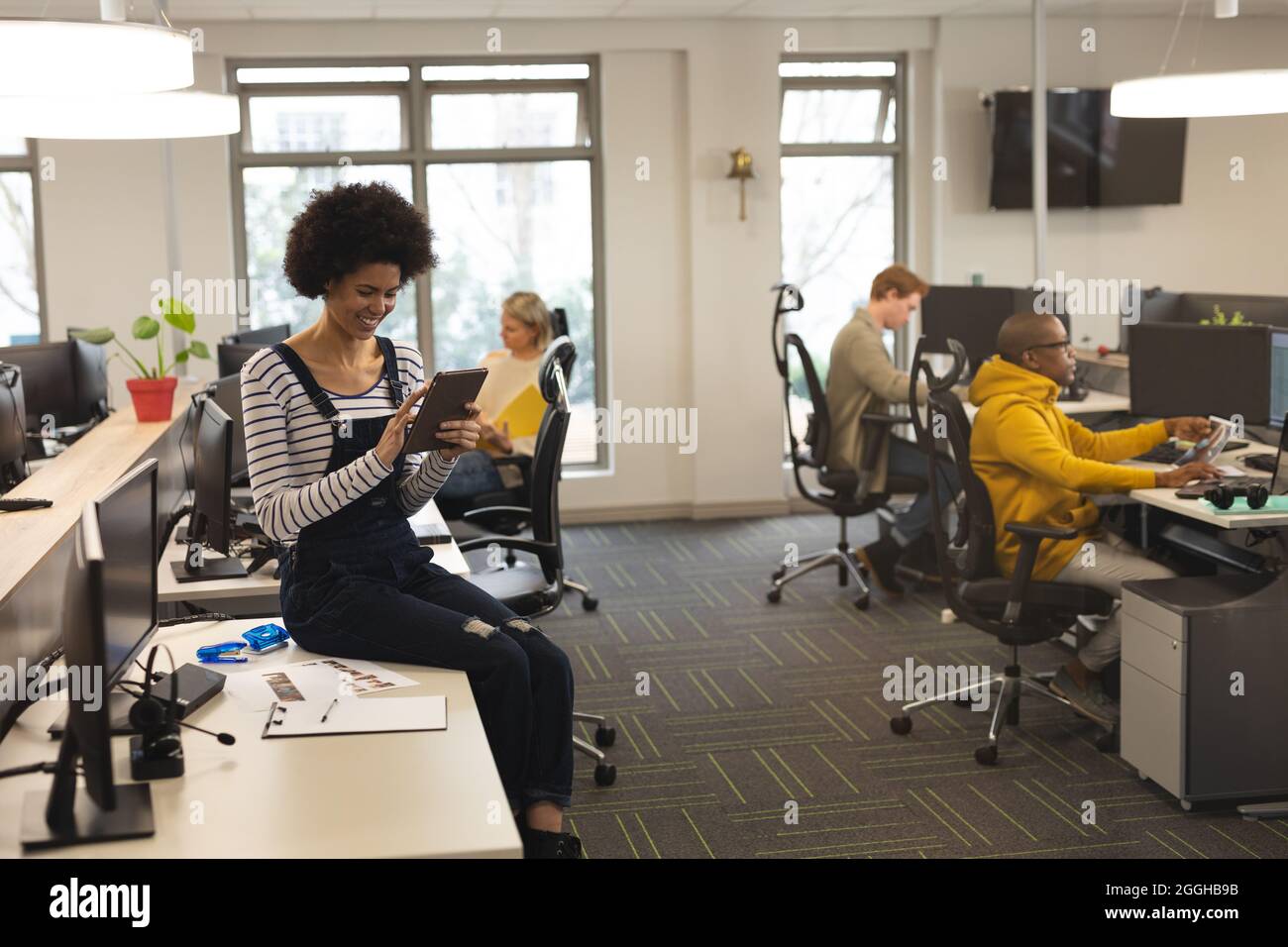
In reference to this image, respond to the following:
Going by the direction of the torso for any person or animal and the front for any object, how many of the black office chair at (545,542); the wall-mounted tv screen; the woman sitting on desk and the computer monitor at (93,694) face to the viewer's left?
1

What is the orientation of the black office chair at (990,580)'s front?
to the viewer's right

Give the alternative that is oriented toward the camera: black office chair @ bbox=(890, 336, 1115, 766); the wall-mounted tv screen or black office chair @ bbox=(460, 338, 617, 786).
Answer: the wall-mounted tv screen

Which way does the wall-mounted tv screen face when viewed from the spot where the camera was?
facing the viewer

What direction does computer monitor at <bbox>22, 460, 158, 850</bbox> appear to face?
to the viewer's right

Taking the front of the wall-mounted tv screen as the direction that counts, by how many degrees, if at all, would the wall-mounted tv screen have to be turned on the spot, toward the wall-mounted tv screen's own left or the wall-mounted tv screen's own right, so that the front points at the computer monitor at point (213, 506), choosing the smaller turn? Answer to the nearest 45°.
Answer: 0° — it already faces it

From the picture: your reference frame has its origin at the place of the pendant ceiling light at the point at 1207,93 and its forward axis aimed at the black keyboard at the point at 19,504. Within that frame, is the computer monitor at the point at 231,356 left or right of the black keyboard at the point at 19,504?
right

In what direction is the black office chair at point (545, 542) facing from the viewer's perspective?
to the viewer's left

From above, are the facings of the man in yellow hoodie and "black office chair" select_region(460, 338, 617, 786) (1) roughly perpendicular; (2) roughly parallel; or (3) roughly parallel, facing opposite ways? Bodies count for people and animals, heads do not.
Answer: roughly parallel, facing opposite ways

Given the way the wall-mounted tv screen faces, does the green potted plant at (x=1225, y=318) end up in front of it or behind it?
in front

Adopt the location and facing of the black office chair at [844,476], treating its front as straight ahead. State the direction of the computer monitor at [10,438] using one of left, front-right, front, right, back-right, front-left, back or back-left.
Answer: back-right

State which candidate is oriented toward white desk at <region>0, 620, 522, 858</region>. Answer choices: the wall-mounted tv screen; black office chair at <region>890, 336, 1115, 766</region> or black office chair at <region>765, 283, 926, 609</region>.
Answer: the wall-mounted tv screen

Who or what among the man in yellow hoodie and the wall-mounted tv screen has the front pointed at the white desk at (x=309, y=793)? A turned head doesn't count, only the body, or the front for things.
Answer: the wall-mounted tv screen

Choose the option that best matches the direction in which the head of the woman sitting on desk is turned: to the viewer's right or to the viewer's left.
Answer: to the viewer's right

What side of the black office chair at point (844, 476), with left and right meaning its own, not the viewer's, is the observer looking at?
right

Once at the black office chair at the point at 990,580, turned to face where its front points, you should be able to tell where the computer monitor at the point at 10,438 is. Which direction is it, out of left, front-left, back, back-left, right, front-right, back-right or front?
back
